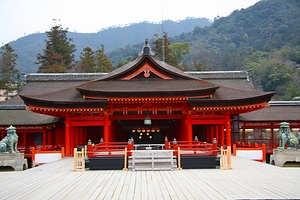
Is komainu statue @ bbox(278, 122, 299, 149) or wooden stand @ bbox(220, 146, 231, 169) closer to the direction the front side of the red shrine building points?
the wooden stand

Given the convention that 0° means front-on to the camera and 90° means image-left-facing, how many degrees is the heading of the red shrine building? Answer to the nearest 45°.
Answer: approximately 0°

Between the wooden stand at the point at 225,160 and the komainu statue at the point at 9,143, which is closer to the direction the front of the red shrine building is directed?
the wooden stand

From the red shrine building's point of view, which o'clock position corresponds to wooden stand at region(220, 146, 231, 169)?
The wooden stand is roughly at 11 o'clock from the red shrine building.

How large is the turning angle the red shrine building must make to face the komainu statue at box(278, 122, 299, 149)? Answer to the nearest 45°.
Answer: approximately 90° to its left

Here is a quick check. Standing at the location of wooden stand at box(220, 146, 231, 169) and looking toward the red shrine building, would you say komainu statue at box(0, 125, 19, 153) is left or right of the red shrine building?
left

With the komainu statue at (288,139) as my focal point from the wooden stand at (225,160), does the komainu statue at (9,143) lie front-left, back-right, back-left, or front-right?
back-left

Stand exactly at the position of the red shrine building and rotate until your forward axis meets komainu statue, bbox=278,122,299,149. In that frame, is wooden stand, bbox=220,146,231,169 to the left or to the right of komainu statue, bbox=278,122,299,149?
right

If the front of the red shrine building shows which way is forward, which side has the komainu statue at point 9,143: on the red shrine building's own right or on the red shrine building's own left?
on the red shrine building's own right
